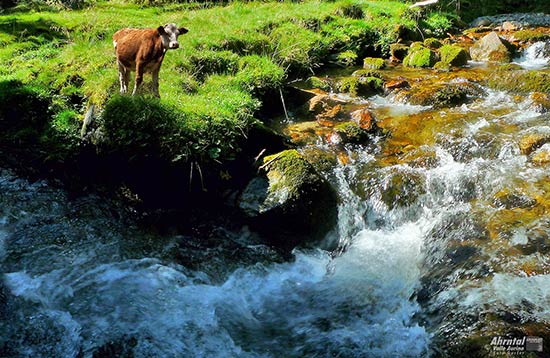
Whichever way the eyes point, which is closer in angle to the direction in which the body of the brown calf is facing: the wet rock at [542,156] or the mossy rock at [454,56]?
the wet rock

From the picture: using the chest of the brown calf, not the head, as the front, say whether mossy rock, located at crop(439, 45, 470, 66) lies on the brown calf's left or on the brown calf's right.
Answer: on the brown calf's left

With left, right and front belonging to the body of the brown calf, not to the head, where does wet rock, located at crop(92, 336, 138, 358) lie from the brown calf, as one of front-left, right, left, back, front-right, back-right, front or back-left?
front-right

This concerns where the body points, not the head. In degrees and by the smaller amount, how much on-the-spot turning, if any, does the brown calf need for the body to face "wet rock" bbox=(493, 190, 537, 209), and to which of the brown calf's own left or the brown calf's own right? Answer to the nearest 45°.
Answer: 0° — it already faces it

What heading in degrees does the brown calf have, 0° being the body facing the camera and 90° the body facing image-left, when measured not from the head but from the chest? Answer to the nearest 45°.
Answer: approximately 315°

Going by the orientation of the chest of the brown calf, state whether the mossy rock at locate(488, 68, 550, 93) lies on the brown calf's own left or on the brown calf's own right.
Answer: on the brown calf's own left

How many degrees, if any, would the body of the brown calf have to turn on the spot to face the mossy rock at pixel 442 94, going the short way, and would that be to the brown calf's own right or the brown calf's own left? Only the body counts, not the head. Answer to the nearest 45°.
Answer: approximately 45° to the brown calf's own left
